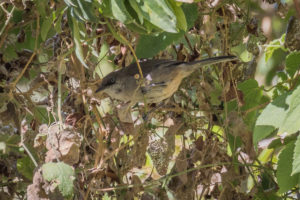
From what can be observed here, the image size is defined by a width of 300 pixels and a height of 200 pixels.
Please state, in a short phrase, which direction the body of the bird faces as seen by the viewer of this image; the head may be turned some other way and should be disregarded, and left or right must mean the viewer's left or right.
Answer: facing to the left of the viewer
